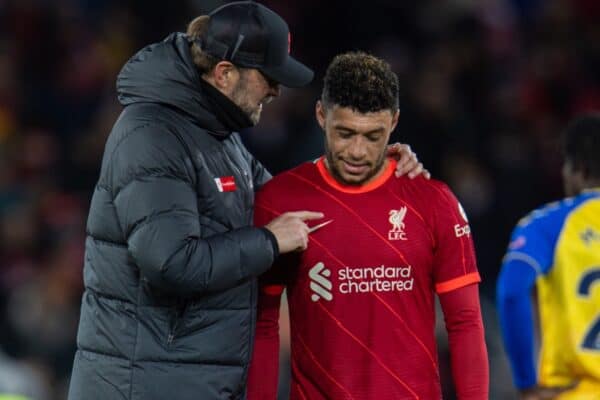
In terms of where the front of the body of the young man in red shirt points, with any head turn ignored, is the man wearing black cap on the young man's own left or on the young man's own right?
on the young man's own right

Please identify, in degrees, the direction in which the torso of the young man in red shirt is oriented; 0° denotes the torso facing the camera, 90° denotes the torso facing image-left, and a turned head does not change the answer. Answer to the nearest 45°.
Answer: approximately 0°

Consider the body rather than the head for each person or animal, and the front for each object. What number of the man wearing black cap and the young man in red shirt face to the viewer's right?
1

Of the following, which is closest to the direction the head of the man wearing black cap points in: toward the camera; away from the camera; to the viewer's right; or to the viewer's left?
to the viewer's right

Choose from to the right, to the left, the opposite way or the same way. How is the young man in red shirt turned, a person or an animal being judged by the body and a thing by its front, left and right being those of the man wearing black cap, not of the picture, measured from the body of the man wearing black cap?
to the right

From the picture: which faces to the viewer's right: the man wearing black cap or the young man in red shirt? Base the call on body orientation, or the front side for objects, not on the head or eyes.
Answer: the man wearing black cap

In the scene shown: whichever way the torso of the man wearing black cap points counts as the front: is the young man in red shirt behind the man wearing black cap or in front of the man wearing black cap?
in front

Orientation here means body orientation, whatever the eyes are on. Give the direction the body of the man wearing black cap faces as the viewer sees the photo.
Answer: to the viewer's right
